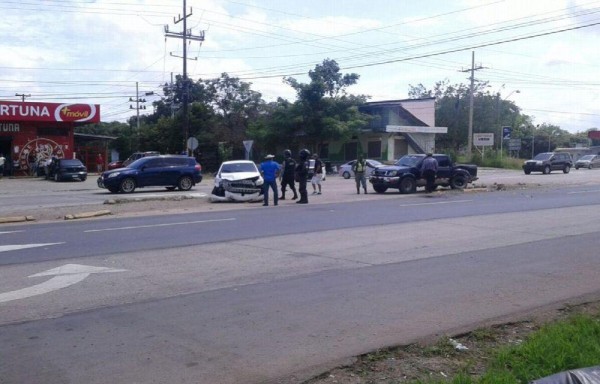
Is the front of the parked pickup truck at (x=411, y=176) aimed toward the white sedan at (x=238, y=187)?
yes

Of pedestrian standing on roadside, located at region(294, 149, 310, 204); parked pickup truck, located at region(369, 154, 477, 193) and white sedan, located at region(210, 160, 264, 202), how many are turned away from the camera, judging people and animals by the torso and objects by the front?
0

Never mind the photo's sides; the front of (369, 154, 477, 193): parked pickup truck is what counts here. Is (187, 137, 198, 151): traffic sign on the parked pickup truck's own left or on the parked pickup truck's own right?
on the parked pickup truck's own right

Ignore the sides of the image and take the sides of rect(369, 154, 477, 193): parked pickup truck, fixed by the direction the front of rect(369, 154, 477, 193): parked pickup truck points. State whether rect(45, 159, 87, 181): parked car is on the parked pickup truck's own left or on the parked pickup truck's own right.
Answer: on the parked pickup truck's own right

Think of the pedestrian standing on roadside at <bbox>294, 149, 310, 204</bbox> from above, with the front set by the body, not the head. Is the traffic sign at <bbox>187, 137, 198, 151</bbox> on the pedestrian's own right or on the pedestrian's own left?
on the pedestrian's own right

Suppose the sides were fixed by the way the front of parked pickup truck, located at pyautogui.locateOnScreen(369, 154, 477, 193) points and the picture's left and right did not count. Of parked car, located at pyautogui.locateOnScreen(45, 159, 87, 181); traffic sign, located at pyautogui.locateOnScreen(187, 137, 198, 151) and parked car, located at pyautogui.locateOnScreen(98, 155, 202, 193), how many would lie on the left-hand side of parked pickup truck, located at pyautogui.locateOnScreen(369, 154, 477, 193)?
0

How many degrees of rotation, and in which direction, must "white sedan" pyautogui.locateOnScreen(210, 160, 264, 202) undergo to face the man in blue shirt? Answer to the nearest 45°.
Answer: approximately 45° to its left

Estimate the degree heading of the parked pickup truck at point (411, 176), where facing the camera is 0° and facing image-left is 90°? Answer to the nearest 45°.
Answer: approximately 45°

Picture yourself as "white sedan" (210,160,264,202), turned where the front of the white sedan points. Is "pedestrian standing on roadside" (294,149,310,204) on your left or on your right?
on your left

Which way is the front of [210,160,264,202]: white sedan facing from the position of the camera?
facing the viewer

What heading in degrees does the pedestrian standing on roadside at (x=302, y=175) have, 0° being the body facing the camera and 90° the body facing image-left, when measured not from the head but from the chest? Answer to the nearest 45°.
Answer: approximately 90°
